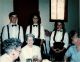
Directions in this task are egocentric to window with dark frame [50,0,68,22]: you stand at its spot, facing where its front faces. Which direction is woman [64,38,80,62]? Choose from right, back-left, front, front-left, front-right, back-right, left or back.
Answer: front

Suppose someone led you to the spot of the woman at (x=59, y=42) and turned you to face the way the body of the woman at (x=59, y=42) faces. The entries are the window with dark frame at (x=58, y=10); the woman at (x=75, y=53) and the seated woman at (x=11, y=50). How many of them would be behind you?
1

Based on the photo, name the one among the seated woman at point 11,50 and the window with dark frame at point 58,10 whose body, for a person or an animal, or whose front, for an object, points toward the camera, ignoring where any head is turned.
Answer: the window with dark frame

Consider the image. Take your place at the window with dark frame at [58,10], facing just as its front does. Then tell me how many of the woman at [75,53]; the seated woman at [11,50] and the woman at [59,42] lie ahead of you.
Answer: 3

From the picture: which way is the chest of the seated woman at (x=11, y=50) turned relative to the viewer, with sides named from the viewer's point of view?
facing to the right of the viewer

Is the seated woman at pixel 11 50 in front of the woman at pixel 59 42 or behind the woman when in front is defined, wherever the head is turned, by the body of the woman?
in front

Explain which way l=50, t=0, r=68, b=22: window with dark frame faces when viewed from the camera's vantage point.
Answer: facing the viewer

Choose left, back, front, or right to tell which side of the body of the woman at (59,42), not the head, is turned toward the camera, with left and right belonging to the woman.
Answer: front

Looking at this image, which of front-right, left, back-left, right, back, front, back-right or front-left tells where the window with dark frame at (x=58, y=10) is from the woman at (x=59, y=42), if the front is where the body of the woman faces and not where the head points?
back

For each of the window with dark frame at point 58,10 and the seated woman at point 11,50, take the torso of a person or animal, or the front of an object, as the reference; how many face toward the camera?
1

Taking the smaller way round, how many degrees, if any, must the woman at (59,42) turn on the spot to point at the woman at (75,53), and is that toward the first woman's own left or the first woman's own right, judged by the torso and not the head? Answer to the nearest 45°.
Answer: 0° — they already face them

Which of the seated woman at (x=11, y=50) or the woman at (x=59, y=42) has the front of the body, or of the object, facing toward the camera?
the woman
